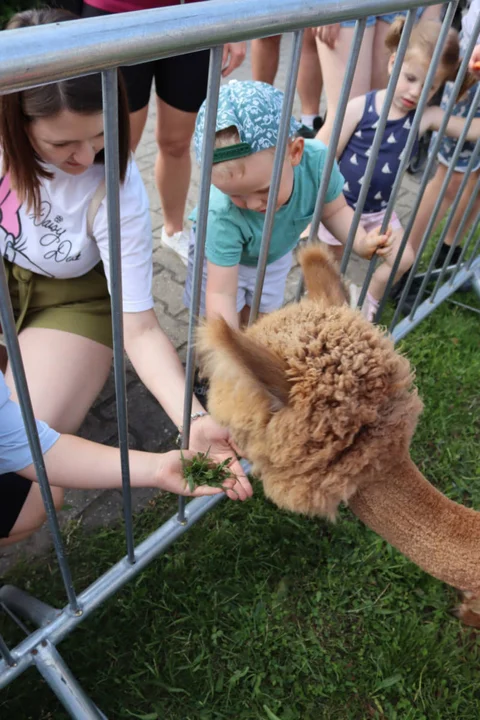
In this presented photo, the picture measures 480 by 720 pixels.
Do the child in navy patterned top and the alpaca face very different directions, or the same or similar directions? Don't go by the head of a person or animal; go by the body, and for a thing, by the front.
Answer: very different directions

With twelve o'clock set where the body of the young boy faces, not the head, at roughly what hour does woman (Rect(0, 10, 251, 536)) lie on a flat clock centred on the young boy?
The woman is roughly at 2 o'clock from the young boy.

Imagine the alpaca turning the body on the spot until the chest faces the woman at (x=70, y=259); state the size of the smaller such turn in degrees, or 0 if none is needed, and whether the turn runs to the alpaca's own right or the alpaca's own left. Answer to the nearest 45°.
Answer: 0° — it already faces them

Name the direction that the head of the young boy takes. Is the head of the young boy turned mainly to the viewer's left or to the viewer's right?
to the viewer's left

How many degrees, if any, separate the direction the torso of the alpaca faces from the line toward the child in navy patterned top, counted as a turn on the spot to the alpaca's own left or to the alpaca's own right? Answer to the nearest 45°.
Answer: approximately 45° to the alpaca's own right

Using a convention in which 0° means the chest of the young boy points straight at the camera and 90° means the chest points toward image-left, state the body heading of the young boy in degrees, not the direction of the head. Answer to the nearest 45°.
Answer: approximately 0°

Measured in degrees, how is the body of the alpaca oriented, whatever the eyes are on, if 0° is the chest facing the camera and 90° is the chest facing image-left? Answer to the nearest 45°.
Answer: approximately 135°

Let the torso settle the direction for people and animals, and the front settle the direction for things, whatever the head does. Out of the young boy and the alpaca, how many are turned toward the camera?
1
